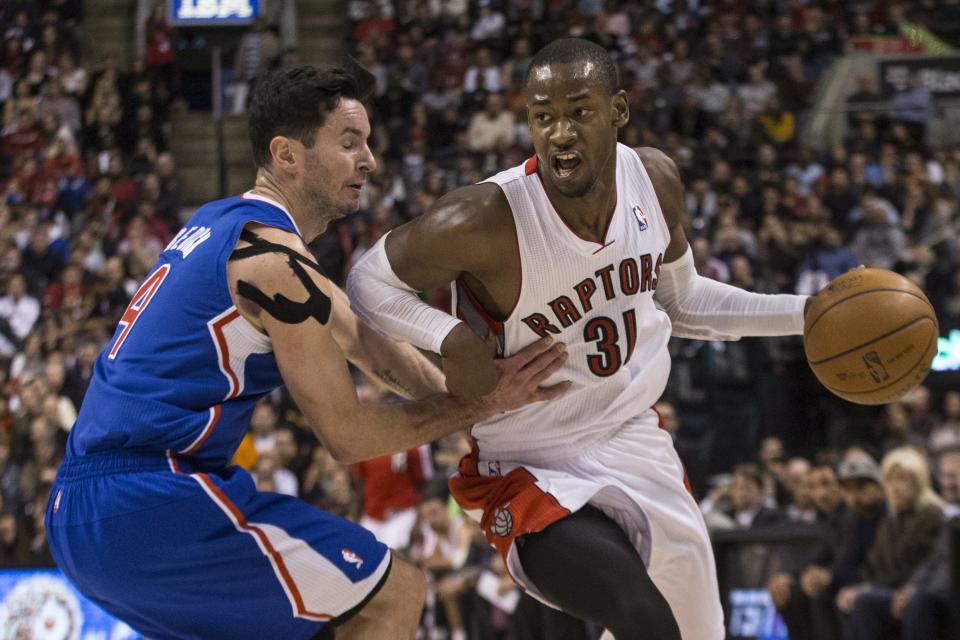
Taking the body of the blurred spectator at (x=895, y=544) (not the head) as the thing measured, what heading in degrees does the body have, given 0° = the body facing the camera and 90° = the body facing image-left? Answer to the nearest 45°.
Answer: approximately 45°

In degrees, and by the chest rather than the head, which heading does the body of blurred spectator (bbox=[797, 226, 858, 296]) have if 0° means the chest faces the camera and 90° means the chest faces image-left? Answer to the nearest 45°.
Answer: approximately 0°

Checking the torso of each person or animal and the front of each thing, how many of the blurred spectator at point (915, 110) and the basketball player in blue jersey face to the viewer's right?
1

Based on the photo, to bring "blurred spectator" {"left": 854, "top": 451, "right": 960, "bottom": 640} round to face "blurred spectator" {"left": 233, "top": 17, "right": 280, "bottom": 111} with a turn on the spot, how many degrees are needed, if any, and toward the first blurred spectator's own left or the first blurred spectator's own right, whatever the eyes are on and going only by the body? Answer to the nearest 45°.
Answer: approximately 90° to the first blurred spectator's own right

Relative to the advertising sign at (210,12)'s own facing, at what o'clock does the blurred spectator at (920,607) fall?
The blurred spectator is roughly at 11 o'clock from the advertising sign.

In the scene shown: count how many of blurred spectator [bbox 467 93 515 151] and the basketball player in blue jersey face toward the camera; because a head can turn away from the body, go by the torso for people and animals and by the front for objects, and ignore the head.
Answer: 1

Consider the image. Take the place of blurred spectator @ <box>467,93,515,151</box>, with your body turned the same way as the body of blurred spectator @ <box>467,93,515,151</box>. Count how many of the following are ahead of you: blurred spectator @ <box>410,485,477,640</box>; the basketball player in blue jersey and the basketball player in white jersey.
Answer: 3

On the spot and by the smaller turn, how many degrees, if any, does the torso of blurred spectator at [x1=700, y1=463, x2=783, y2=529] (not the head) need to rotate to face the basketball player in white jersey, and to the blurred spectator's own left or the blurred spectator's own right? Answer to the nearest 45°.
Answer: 0° — they already face them

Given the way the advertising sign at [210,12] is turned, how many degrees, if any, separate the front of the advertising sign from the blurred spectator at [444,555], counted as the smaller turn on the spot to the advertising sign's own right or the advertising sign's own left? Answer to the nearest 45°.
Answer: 0° — it already faces them

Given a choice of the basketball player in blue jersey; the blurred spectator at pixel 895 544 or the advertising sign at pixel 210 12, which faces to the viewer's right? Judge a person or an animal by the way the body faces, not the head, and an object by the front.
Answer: the basketball player in blue jersey

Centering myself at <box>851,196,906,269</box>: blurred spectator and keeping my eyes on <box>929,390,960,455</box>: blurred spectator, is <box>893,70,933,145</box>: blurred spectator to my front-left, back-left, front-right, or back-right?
back-left
